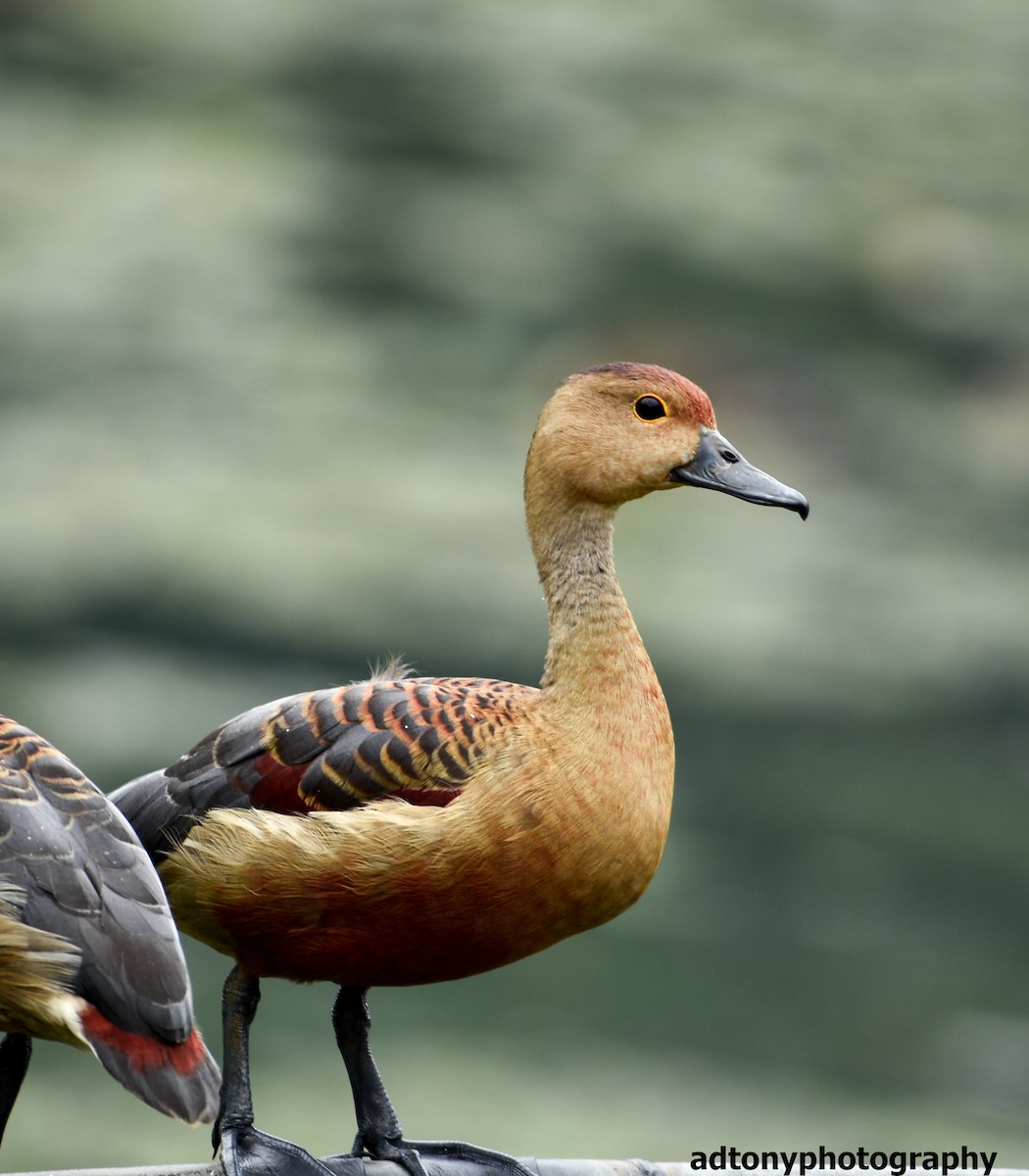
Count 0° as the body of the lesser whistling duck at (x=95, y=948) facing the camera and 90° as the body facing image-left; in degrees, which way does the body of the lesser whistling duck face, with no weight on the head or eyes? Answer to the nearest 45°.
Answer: approximately 90°
